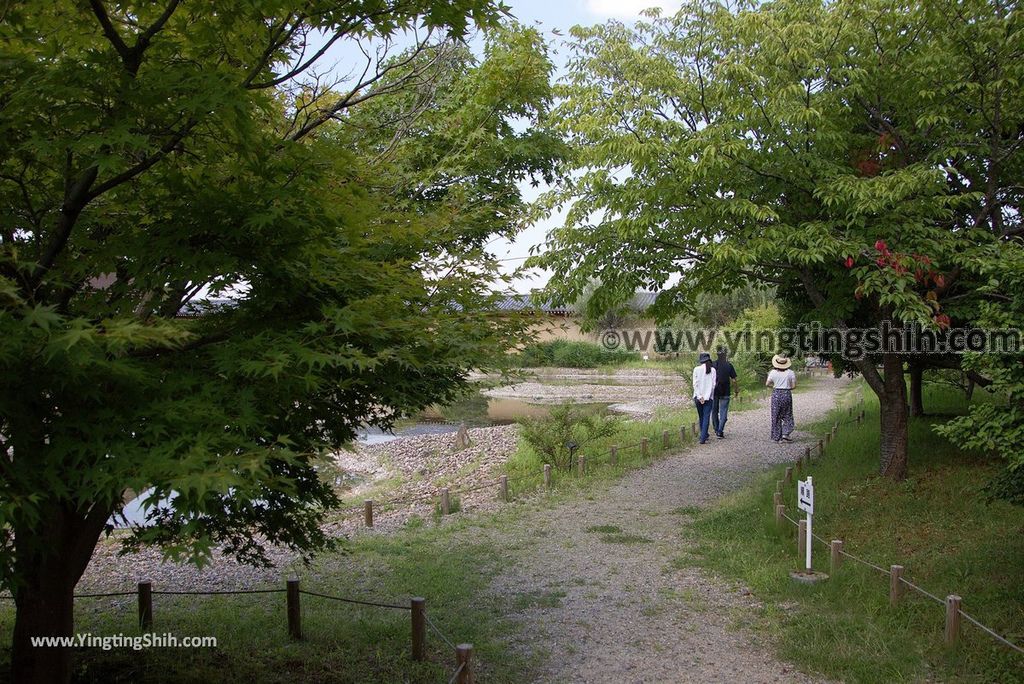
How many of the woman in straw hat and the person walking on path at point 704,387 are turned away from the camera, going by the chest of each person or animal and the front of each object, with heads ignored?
2

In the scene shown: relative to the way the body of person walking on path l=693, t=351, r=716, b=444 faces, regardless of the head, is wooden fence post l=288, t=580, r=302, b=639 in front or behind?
behind

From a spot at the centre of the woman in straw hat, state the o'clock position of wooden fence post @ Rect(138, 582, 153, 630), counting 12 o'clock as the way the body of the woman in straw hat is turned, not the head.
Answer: The wooden fence post is roughly at 7 o'clock from the woman in straw hat.

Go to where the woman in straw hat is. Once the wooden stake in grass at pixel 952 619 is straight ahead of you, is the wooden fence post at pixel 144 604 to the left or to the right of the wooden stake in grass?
right

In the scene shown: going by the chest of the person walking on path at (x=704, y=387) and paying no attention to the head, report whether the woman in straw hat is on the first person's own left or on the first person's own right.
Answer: on the first person's own right

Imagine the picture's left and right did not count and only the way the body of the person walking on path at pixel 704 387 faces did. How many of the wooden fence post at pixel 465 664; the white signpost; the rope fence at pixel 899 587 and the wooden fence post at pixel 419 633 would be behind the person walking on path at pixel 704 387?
4

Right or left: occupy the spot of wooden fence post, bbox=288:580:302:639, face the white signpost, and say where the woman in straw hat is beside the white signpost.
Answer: left

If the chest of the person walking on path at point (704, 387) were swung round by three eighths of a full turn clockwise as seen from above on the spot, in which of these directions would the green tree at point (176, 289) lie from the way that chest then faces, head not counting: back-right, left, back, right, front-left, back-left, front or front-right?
front-right

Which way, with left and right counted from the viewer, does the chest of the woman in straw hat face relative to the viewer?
facing away from the viewer

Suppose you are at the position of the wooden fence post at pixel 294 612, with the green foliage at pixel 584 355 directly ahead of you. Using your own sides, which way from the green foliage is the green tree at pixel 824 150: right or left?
right

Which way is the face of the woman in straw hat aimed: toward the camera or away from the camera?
away from the camera

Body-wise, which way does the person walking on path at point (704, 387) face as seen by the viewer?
away from the camera

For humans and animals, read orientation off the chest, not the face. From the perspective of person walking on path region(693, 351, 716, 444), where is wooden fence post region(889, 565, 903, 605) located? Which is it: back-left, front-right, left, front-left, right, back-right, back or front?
back
